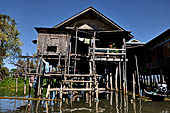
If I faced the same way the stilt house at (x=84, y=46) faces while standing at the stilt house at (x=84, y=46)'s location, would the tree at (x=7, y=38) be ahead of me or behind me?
behind

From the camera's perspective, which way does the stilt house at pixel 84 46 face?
toward the camera
